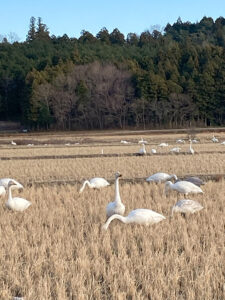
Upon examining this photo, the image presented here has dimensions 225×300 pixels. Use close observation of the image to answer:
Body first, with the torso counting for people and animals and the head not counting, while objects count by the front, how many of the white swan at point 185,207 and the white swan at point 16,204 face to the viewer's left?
2

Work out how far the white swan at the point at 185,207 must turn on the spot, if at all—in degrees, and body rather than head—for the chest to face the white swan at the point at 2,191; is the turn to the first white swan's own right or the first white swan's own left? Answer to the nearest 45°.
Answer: approximately 45° to the first white swan's own right

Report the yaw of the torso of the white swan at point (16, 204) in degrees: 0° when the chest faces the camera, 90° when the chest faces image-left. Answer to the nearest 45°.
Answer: approximately 90°

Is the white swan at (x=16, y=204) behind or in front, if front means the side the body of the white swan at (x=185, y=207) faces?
in front

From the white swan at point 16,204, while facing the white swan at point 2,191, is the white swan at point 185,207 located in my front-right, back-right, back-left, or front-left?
back-right

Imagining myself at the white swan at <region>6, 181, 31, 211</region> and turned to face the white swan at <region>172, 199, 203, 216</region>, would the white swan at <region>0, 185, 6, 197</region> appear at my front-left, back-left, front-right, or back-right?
back-left

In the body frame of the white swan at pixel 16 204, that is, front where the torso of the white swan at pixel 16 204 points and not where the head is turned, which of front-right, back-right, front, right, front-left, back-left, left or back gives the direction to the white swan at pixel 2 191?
right

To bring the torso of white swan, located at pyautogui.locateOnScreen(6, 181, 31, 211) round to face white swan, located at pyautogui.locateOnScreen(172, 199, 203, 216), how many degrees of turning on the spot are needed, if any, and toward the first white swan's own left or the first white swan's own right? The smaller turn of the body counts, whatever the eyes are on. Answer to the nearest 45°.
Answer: approximately 135° to the first white swan's own left

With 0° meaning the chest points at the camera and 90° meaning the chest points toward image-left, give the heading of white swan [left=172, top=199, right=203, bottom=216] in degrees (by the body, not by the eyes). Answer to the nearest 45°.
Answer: approximately 90°
